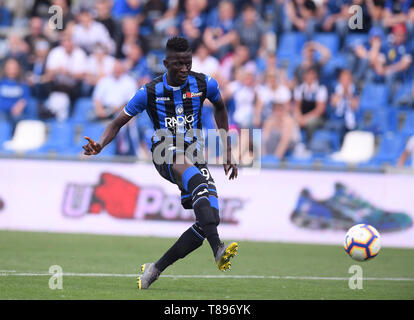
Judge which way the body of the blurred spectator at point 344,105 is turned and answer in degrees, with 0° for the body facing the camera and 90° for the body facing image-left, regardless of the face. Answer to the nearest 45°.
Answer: approximately 0°

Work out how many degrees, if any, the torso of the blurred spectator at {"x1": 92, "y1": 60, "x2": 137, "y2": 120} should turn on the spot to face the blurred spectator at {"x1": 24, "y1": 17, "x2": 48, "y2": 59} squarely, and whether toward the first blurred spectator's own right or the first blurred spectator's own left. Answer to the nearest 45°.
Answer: approximately 135° to the first blurred spectator's own right

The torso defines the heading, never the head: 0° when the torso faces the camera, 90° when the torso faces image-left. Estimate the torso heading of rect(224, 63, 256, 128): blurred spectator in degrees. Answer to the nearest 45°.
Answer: approximately 0°
